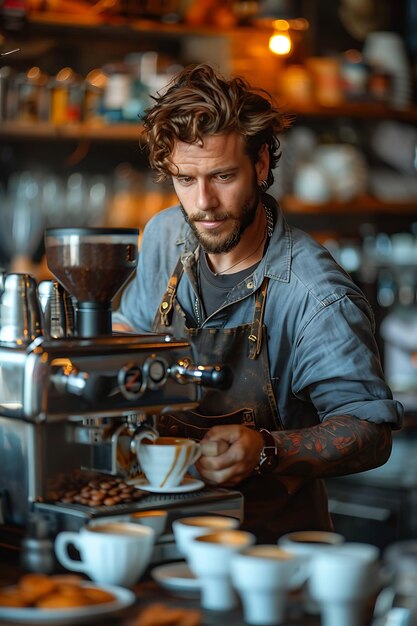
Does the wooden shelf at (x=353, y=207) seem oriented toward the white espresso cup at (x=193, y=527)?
yes

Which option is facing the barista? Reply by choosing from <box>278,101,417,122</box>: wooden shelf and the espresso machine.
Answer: the wooden shelf

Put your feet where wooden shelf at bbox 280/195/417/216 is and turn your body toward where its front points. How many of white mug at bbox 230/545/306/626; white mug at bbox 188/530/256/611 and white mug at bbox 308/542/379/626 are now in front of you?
3

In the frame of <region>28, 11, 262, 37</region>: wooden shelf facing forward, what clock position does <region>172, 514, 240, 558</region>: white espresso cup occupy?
The white espresso cup is roughly at 12 o'clock from the wooden shelf.

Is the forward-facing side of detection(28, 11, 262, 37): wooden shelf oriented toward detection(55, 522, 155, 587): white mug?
yes

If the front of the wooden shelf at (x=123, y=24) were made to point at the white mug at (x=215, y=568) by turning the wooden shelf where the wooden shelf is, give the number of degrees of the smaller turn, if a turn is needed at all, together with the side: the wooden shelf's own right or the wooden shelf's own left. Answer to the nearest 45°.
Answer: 0° — it already faces it

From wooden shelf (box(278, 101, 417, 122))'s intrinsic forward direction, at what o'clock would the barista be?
The barista is roughly at 12 o'clock from the wooden shelf.

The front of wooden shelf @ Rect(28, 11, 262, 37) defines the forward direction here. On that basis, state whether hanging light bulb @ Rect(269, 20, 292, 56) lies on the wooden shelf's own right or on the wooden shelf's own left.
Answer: on the wooden shelf's own left

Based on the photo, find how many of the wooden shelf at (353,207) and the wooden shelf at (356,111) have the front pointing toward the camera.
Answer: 2

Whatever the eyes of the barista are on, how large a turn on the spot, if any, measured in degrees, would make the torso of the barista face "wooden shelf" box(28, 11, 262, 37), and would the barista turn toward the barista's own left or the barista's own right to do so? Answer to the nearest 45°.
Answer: approximately 135° to the barista's own right
